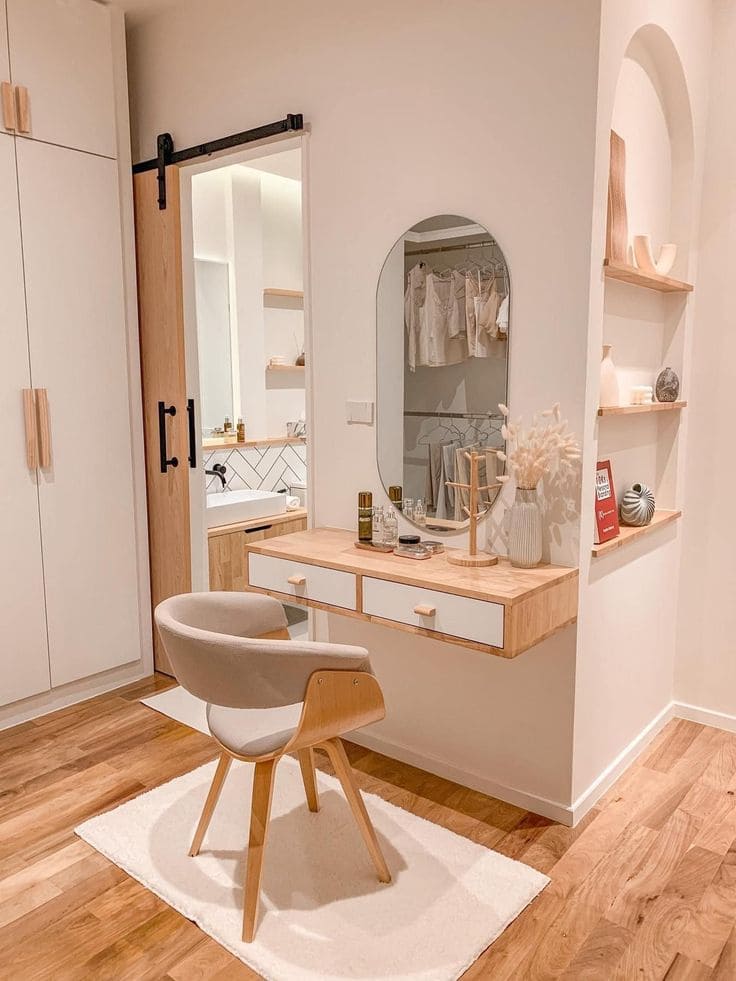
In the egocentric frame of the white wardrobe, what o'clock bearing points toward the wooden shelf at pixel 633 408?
The wooden shelf is roughly at 12 o'clock from the white wardrobe.

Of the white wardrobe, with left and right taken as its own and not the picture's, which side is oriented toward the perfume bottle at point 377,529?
front

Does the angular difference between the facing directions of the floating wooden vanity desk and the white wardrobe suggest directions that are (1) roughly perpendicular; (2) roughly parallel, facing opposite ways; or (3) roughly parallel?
roughly perpendicular

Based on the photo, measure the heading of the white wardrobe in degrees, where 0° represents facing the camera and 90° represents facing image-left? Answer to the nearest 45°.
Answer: approximately 315°

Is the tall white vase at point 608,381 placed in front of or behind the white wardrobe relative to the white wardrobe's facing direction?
in front

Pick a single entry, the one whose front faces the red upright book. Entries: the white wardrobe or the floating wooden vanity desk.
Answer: the white wardrobe

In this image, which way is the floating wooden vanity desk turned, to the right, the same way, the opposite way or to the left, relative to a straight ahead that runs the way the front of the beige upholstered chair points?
the opposite way

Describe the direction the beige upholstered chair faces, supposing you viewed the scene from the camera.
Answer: facing away from the viewer and to the right of the viewer

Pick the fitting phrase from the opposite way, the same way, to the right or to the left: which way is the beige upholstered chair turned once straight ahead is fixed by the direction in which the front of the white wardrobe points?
to the left

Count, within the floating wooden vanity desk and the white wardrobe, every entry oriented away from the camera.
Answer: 0

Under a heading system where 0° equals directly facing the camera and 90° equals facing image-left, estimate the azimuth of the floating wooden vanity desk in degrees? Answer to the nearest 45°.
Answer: approximately 45°

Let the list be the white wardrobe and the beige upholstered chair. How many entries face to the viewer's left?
0

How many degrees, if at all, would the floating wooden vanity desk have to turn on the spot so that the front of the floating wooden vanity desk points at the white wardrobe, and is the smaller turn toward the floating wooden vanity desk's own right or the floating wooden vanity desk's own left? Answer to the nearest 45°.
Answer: approximately 90° to the floating wooden vanity desk's own right

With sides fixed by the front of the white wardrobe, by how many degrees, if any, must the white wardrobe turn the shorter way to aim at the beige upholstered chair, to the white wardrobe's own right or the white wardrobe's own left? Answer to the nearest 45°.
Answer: approximately 45° to the white wardrobe's own right
